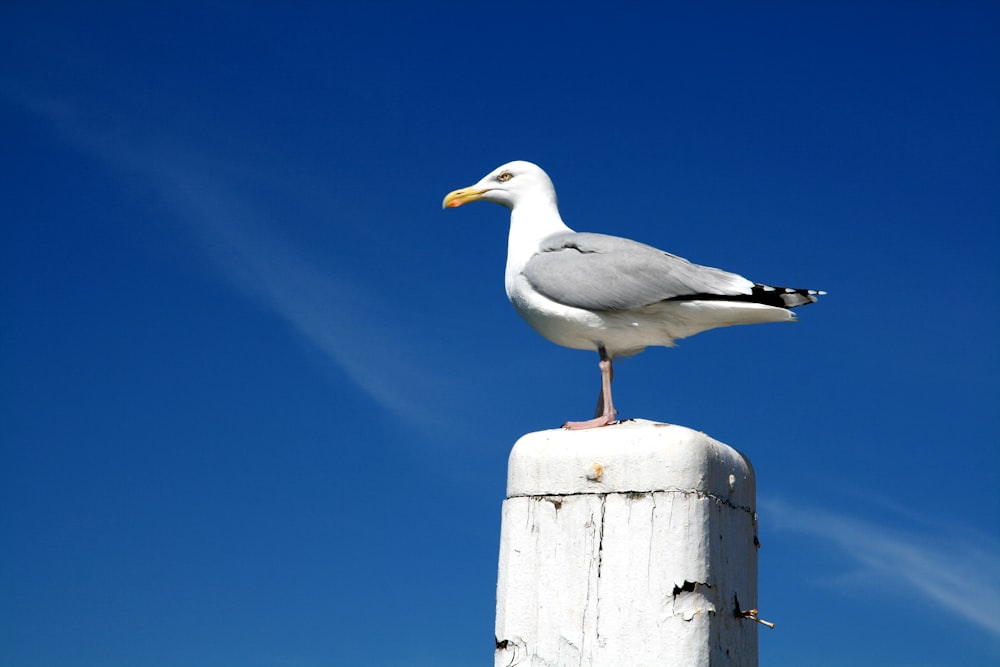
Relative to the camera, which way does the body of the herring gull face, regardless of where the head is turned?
to the viewer's left
